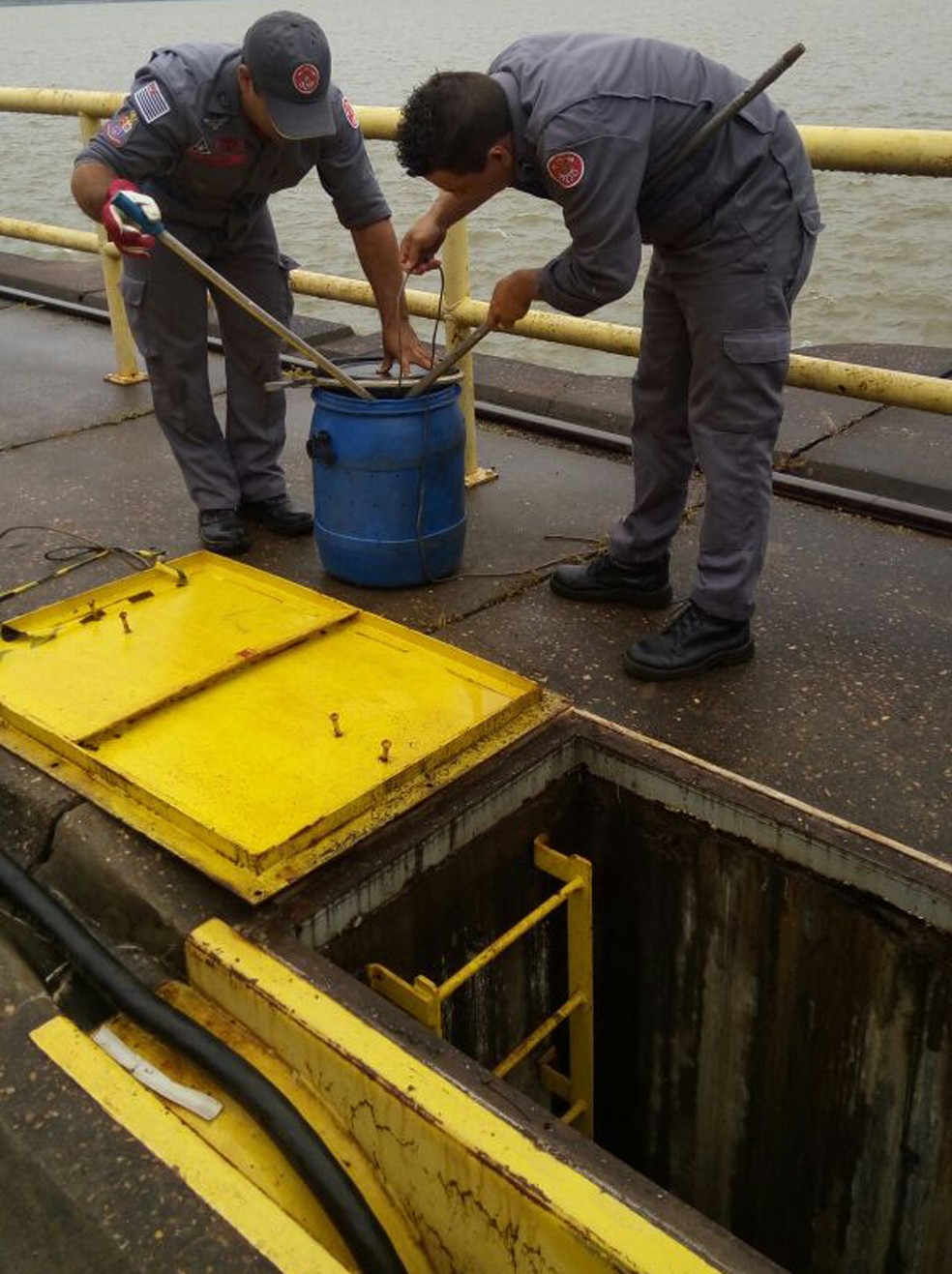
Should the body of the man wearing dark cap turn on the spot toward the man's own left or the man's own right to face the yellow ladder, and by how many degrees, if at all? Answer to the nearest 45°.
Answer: approximately 45° to the man's own right

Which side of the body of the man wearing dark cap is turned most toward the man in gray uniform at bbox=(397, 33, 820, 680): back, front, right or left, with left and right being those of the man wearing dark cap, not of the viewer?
front

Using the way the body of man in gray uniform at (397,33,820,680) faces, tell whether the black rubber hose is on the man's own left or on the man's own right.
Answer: on the man's own left

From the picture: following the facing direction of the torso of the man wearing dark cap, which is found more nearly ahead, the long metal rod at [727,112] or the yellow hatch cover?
the long metal rod

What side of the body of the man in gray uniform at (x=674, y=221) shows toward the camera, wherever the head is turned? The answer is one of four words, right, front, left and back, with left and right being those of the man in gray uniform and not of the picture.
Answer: left

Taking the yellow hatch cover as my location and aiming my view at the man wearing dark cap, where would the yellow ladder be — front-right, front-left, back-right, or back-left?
back-right

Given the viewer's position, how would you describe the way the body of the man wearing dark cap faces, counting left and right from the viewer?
facing the viewer and to the right of the viewer

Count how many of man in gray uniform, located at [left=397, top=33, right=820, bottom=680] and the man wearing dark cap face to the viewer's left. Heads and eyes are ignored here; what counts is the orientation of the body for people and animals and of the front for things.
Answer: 1

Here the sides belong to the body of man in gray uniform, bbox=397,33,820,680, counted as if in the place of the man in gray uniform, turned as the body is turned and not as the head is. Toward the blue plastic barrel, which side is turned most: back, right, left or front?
front

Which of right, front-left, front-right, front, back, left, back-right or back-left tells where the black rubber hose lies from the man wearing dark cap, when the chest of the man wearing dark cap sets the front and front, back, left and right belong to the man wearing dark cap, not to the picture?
front-right
